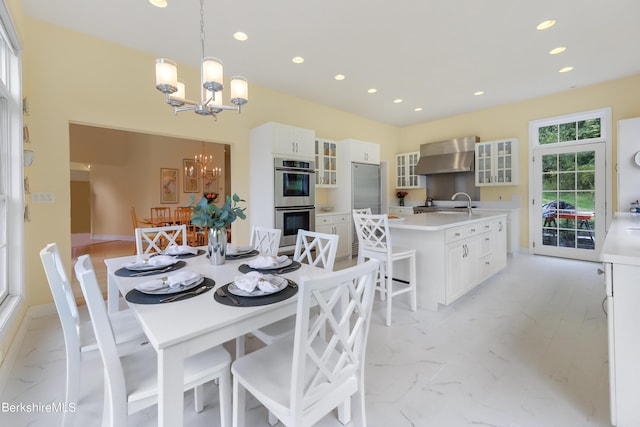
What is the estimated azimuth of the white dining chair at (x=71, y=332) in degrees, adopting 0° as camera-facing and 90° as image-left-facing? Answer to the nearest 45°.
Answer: approximately 270°

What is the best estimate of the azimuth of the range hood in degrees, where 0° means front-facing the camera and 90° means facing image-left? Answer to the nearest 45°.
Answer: approximately 45°

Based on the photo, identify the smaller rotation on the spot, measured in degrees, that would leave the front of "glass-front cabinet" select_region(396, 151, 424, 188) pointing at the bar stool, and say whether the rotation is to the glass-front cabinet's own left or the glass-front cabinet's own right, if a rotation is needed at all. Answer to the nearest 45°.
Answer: approximately 45° to the glass-front cabinet's own left

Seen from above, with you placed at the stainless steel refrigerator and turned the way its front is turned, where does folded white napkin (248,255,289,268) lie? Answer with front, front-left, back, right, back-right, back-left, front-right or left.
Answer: front-right

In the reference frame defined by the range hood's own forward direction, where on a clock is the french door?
The french door is roughly at 8 o'clock from the range hood.

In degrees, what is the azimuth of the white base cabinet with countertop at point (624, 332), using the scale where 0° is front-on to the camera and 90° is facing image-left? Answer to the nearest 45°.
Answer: approximately 90°

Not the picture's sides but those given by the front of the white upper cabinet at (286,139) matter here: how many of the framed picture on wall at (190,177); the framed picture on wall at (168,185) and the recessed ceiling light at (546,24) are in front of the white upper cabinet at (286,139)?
1

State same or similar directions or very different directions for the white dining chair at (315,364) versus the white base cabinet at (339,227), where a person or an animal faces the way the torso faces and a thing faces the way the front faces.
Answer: very different directions

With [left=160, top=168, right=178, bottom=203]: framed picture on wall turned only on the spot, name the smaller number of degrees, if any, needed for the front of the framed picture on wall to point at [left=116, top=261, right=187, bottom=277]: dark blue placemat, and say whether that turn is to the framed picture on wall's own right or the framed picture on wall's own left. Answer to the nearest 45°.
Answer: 0° — it already faces it
